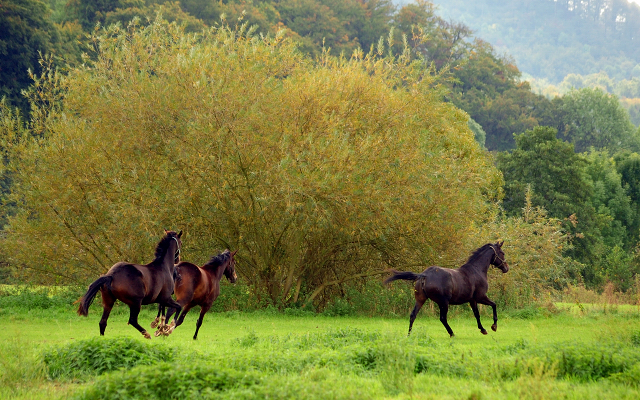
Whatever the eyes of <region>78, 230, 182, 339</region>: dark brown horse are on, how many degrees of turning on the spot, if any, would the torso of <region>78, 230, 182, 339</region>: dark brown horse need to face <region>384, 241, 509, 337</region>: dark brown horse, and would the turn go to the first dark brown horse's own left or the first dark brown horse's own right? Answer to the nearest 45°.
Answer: approximately 45° to the first dark brown horse's own right

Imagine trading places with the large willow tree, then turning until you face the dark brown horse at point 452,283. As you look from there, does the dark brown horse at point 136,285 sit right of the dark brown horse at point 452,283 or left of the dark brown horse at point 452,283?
right

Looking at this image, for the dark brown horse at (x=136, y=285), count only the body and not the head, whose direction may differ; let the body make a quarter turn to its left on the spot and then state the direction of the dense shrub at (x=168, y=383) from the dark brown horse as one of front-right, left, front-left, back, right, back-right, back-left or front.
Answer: back-left

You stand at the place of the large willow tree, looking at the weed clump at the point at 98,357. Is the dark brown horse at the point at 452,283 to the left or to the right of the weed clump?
left

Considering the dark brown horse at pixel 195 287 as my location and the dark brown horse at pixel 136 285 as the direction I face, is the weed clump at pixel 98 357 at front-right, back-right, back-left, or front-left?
front-left

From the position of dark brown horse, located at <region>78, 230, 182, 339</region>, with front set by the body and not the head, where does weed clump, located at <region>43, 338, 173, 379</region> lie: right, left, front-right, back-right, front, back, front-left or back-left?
back-right

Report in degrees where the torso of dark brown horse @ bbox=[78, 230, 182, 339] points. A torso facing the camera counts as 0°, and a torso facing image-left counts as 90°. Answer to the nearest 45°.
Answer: approximately 225°

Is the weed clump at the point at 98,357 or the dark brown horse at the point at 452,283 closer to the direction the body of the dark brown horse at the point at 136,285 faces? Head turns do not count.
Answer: the dark brown horse

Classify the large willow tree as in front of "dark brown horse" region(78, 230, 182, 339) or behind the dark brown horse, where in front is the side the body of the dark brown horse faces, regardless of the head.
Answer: in front

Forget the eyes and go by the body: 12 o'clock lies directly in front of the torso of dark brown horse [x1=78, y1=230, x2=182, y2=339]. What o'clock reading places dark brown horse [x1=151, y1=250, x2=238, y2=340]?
dark brown horse [x1=151, y1=250, x2=238, y2=340] is roughly at 12 o'clock from dark brown horse [x1=78, y1=230, x2=182, y2=339].
